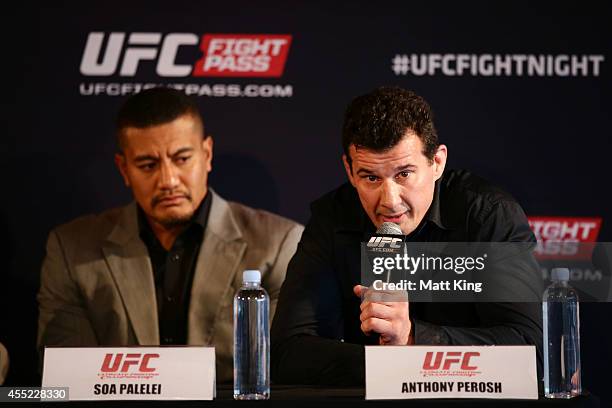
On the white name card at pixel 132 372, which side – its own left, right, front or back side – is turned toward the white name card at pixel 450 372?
left

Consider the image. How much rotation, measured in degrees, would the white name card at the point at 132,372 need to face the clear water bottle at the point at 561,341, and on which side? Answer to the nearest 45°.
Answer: approximately 90° to its left

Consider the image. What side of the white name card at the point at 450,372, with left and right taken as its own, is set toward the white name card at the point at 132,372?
right

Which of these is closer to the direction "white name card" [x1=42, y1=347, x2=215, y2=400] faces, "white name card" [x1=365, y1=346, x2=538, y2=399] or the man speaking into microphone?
the white name card

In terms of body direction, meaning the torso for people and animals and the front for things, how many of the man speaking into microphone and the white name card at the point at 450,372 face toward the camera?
2

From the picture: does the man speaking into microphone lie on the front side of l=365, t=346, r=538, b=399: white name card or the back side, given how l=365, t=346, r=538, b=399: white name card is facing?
on the back side
